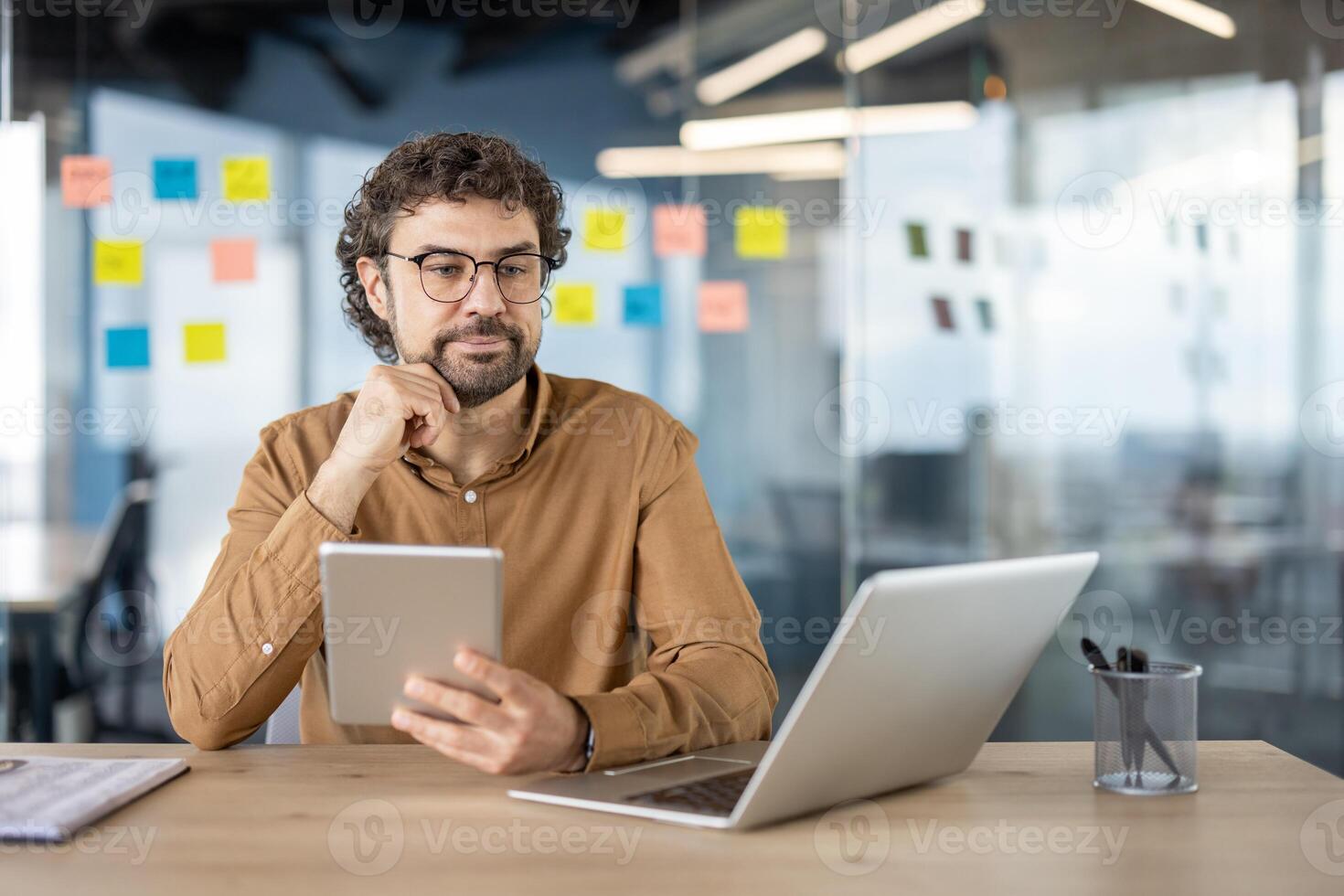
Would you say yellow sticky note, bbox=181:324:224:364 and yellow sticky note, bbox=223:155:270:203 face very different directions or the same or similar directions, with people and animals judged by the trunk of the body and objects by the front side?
same or similar directions

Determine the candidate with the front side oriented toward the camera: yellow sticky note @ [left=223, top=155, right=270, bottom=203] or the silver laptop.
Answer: the yellow sticky note

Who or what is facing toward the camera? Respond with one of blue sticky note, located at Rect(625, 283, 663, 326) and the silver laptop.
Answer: the blue sticky note

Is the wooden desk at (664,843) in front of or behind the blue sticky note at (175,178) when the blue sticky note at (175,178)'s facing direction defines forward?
in front

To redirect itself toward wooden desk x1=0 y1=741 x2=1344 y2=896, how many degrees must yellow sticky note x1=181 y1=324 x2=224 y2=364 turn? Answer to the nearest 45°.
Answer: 0° — it already faces it

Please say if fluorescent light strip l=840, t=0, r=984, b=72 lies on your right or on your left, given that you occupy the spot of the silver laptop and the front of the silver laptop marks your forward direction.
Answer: on your right

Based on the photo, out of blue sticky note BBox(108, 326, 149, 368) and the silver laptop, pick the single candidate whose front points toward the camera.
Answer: the blue sticky note

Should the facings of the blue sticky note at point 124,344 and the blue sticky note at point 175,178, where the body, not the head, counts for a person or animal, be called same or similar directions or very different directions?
same or similar directions

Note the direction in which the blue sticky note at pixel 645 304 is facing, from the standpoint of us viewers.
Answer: facing the viewer

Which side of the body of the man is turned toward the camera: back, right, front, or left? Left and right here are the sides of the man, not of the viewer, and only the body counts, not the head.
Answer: front

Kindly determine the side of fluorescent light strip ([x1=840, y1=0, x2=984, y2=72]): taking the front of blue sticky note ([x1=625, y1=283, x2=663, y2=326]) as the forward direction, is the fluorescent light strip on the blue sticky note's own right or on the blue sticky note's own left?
on the blue sticky note's own left

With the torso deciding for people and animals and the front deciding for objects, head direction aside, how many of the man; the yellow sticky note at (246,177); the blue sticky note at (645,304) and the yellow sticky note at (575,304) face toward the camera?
4

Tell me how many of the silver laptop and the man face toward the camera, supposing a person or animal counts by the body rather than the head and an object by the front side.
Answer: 1
